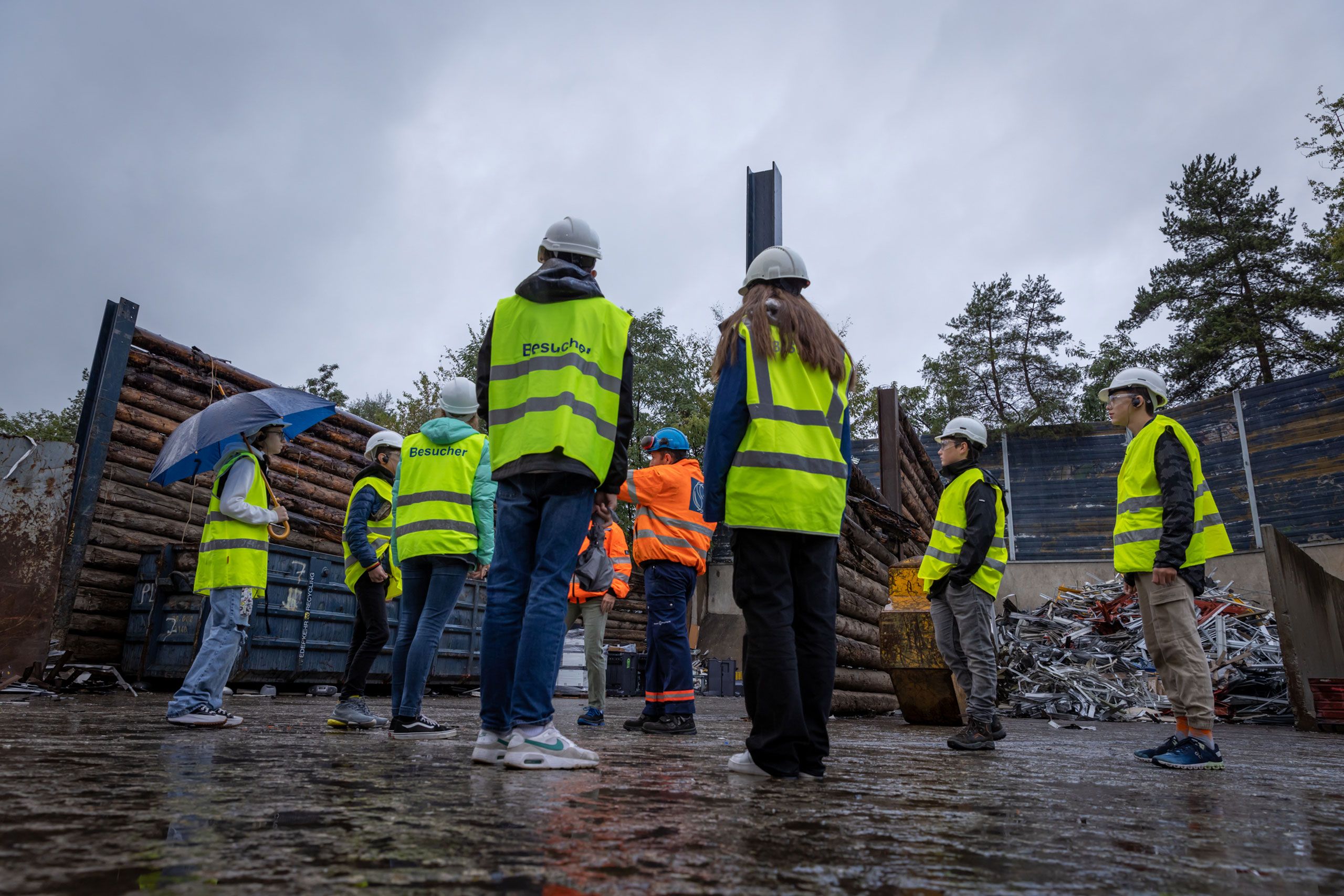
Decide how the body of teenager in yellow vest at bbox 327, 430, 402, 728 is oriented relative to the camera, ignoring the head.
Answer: to the viewer's right

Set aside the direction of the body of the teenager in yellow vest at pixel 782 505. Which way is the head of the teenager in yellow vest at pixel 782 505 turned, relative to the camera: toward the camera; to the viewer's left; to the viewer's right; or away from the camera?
away from the camera

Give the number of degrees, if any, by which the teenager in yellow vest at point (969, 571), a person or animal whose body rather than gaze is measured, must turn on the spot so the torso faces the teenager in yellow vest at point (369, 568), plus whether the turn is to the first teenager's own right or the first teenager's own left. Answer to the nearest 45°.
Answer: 0° — they already face them

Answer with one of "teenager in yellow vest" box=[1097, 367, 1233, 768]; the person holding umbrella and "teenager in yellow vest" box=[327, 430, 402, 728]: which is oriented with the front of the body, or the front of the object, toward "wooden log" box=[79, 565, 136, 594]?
"teenager in yellow vest" box=[1097, 367, 1233, 768]

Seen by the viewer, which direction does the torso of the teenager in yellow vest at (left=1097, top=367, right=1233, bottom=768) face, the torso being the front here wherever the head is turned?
to the viewer's left

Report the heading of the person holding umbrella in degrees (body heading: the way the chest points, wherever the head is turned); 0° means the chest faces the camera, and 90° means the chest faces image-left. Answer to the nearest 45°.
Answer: approximately 270°

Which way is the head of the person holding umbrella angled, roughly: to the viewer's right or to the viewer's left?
to the viewer's right

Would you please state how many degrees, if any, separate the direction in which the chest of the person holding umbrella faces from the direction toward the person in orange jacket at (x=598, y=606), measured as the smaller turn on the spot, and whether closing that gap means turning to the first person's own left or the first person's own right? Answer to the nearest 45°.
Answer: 0° — they already face them

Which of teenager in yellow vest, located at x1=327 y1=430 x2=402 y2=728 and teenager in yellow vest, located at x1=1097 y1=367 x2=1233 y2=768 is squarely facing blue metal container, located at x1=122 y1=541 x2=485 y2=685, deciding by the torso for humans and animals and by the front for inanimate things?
teenager in yellow vest, located at x1=1097 y1=367 x2=1233 y2=768
